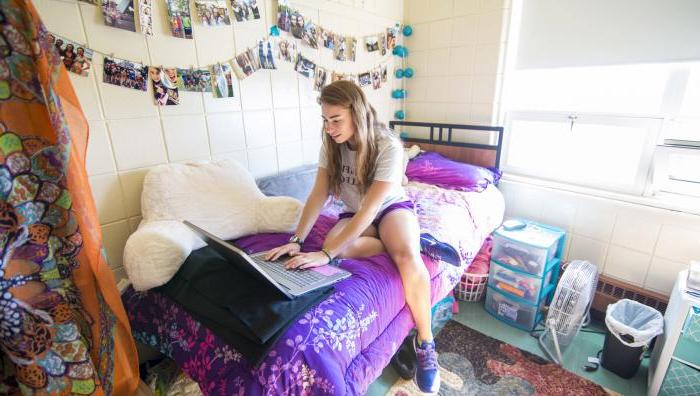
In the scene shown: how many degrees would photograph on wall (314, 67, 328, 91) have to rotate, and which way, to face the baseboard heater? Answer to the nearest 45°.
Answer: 0° — it already faces it

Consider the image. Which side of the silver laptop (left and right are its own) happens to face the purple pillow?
front

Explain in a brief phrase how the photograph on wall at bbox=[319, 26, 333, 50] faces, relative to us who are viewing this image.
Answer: facing the viewer and to the right of the viewer

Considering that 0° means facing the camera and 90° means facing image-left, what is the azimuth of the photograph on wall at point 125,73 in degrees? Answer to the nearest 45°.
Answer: approximately 315°

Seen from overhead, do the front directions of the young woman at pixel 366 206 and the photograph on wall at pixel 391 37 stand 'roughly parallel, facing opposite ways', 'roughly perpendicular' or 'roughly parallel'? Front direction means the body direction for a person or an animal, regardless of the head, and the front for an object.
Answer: roughly perpendicular

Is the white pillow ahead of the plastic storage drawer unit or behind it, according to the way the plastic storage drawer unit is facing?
ahead

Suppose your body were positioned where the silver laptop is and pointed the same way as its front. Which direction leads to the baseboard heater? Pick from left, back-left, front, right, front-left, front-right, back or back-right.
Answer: front-right

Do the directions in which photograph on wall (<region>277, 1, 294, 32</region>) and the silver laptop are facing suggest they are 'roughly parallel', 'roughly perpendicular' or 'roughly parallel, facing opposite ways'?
roughly perpendicular

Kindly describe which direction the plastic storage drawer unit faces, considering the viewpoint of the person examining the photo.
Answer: facing the viewer and to the left of the viewer

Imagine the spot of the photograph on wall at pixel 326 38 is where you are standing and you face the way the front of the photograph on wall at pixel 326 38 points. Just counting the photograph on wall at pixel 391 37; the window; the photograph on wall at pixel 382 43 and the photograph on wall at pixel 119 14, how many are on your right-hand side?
1

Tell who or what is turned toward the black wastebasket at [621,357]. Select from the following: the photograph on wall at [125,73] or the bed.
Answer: the photograph on wall

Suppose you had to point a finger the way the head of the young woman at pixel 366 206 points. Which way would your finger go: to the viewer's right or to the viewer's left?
to the viewer's left

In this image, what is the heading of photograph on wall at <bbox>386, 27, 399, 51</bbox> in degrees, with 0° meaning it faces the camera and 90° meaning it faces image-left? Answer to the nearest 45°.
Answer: approximately 315°

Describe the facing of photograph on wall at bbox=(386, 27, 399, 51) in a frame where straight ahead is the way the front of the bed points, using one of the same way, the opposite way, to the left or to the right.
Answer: to the left

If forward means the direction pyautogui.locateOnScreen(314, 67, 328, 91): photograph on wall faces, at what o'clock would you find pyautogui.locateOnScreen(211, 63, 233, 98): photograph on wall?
pyautogui.locateOnScreen(211, 63, 233, 98): photograph on wall is roughly at 3 o'clock from pyautogui.locateOnScreen(314, 67, 328, 91): photograph on wall.

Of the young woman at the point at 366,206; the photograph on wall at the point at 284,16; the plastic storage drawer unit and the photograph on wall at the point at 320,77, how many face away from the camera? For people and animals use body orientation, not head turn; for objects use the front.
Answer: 0

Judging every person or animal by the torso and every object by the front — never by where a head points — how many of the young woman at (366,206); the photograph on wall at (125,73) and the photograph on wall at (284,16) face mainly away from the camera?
0
